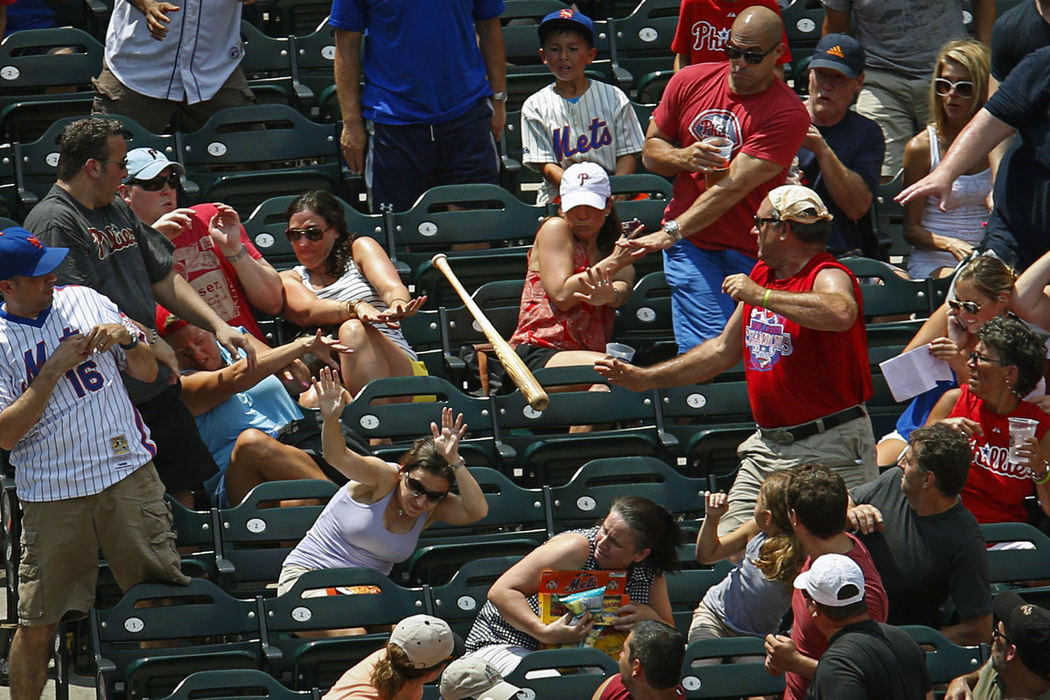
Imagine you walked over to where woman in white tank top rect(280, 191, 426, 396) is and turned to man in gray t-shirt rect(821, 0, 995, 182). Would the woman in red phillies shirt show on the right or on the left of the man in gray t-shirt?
right

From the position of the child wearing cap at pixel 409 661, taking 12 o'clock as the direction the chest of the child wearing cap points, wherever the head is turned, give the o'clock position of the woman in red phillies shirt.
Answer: The woman in red phillies shirt is roughly at 1 o'clock from the child wearing cap.

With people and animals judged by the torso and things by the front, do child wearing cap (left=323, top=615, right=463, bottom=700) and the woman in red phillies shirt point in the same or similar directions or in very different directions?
very different directions

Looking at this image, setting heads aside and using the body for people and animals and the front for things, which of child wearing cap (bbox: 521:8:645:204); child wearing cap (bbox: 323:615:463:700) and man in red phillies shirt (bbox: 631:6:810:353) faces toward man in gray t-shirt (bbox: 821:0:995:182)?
child wearing cap (bbox: 323:615:463:700)

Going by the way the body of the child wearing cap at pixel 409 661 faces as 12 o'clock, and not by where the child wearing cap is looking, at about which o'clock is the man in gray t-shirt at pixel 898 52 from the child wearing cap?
The man in gray t-shirt is roughly at 12 o'clock from the child wearing cap.

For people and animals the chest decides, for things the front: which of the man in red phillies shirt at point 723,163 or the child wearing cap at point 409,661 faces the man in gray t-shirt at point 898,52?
the child wearing cap

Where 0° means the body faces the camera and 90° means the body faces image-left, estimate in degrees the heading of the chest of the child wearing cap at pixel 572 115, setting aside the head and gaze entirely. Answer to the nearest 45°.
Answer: approximately 0°

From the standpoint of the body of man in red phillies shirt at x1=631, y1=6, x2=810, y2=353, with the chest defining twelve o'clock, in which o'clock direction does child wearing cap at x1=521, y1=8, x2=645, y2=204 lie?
The child wearing cap is roughly at 3 o'clock from the man in red phillies shirt.

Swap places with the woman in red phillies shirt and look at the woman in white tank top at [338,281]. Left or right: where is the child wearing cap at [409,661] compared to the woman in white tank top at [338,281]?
left

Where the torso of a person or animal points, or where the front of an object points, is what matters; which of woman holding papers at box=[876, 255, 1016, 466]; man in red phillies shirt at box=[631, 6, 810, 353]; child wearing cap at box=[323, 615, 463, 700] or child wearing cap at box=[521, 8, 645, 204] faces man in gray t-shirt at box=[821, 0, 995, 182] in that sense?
child wearing cap at box=[323, 615, 463, 700]

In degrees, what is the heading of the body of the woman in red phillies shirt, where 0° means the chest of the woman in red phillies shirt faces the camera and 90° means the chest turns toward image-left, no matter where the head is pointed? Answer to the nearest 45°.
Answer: approximately 45°

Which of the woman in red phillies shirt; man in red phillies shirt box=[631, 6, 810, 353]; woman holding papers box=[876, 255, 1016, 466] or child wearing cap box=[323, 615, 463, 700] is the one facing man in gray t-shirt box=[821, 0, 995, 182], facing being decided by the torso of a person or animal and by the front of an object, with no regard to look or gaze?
the child wearing cap

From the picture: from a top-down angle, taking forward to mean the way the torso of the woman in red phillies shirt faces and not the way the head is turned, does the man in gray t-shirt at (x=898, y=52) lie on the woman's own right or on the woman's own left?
on the woman's own right
